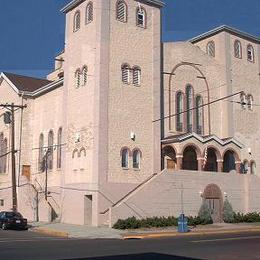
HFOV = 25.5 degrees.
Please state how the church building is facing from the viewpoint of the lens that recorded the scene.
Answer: facing the viewer and to the right of the viewer

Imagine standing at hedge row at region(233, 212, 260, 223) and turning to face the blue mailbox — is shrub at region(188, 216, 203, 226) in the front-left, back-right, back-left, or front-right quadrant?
front-right

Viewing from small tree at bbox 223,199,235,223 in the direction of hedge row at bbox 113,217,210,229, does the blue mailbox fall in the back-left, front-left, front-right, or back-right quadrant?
front-left
